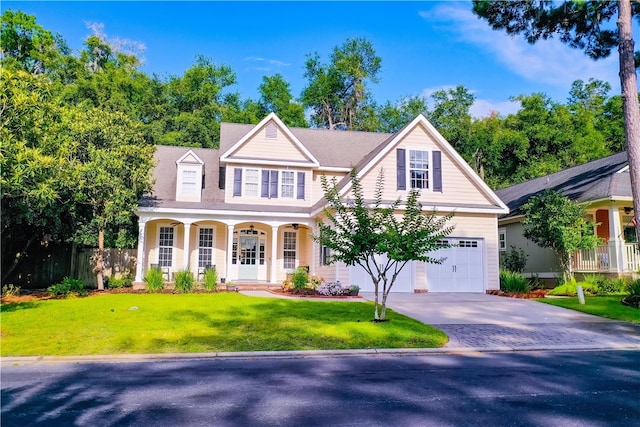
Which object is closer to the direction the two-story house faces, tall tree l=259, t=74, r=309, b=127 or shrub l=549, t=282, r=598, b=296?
the shrub

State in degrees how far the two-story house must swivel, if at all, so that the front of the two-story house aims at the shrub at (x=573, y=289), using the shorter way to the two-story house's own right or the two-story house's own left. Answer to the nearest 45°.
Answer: approximately 90° to the two-story house's own left

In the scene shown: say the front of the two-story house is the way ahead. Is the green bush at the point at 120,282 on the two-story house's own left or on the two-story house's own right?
on the two-story house's own right

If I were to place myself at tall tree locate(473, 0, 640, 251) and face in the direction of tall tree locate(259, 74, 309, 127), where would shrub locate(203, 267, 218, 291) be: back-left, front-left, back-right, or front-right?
front-left

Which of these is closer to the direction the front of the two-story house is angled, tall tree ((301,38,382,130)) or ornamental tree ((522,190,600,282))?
the ornamental tree

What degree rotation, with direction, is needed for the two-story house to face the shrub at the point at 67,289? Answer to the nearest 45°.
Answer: approximately 45° to its right

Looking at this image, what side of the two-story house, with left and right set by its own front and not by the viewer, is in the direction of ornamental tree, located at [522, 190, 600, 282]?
left

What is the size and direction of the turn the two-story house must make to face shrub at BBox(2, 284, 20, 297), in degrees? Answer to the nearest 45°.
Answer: approximately 45° to its right

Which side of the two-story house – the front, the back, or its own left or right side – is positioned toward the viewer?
front

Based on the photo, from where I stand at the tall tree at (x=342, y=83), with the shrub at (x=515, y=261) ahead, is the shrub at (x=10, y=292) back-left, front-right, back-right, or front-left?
front-right

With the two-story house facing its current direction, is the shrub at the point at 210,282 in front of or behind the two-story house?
in front

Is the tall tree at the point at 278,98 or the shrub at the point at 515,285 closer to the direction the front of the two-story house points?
the shrub

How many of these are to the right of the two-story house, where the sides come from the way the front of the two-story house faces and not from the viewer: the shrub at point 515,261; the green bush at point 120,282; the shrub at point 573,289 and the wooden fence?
2

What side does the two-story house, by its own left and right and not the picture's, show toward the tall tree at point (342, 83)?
back

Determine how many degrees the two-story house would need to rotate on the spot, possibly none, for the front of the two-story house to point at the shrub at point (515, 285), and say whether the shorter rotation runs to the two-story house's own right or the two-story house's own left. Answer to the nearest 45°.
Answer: approximately 90° to the two-story house's own left
